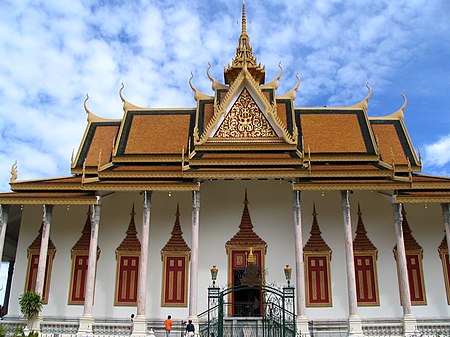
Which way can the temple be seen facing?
toward the camera
